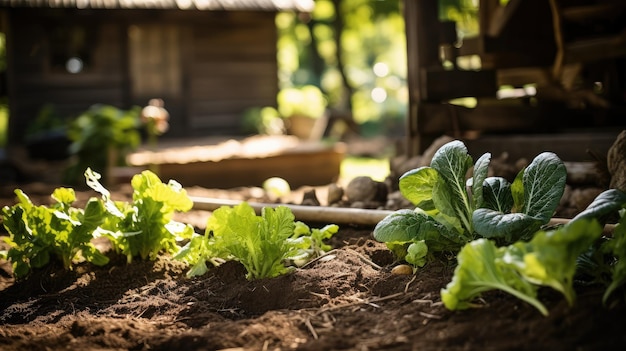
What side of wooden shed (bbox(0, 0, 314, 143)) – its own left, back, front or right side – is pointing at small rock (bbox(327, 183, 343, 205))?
front

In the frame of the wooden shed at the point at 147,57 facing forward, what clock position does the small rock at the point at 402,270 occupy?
The small rock is roughly at 12 o'clock from the wooden shed.

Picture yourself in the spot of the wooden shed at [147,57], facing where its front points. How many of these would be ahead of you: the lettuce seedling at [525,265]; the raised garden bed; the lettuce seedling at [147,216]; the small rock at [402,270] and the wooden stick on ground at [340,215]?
5

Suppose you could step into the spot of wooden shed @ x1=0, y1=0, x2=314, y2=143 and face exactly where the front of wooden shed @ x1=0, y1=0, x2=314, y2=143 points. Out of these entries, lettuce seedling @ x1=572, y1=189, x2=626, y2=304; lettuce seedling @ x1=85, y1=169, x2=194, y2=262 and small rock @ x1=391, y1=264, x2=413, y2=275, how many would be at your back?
0

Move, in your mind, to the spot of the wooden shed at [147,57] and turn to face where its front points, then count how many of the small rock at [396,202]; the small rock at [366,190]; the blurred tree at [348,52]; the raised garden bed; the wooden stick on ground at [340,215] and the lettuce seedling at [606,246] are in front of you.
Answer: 5

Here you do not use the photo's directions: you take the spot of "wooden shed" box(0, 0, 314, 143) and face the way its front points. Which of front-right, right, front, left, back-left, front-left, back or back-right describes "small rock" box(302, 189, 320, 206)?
front

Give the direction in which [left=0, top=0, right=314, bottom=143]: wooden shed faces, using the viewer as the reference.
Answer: facing the viewer

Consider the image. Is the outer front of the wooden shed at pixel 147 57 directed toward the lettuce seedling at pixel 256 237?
yes

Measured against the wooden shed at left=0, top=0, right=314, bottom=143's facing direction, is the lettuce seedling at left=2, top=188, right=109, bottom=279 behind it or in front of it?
in front

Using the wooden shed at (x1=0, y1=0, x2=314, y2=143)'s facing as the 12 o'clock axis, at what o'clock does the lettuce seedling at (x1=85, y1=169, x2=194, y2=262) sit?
The lettuce seedling is roughly at 12 o'clock from the wooden shed.

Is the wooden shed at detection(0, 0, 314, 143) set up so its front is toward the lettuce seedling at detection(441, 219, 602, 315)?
yes

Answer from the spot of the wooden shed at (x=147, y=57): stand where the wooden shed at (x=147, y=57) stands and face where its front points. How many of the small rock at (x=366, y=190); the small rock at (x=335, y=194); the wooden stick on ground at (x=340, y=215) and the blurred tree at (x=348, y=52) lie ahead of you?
3

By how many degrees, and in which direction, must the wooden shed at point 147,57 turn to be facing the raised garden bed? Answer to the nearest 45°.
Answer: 0° — it already faces it

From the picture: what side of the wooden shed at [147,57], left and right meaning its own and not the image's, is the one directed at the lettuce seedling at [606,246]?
front

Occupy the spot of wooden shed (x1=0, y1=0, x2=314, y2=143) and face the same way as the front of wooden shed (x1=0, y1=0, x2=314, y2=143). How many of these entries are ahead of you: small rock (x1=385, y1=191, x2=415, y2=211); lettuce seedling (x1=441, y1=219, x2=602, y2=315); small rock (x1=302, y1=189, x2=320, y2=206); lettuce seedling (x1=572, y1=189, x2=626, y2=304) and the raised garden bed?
5

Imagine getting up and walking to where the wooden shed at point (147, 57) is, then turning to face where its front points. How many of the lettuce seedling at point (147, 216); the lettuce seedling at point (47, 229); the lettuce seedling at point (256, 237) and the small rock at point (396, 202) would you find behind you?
0

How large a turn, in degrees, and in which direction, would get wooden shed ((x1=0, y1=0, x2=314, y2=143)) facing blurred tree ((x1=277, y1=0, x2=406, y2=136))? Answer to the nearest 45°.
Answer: approximately 135° to its left

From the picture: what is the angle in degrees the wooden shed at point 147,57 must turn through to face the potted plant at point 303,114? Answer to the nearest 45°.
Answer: approximately 45° to its left

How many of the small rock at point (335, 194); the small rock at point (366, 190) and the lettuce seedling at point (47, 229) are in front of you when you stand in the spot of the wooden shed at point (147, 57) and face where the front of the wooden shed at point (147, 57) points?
3

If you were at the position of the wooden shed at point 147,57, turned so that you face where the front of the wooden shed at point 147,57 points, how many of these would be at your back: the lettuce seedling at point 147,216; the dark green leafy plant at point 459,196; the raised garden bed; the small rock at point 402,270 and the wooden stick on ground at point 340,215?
0

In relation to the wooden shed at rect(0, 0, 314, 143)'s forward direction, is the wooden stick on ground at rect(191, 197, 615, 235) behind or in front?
in front
